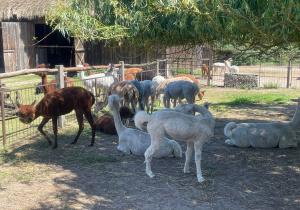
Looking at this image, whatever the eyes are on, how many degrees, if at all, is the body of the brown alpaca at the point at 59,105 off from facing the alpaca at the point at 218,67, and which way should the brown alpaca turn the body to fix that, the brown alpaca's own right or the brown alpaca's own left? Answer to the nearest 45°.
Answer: approximately 135° to the brown alpaca's own right

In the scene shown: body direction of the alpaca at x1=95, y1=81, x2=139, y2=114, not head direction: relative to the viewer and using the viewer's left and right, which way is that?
facing to the left of the viewer

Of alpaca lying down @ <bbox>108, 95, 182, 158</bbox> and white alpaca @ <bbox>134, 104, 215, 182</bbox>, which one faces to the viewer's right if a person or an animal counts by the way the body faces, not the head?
the white alpaca

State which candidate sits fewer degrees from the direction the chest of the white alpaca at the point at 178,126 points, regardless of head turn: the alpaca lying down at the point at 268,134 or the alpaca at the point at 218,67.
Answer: the alpaca lying down

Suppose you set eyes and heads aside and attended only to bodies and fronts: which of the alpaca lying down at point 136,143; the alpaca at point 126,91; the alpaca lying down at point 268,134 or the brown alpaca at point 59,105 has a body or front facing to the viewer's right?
the alpaca lying down at point 268,134

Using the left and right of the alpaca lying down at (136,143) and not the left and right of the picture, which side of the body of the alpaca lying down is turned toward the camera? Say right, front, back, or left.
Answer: left

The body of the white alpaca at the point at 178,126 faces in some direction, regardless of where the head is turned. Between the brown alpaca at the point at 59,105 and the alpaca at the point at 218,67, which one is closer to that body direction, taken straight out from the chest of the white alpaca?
the alpaca

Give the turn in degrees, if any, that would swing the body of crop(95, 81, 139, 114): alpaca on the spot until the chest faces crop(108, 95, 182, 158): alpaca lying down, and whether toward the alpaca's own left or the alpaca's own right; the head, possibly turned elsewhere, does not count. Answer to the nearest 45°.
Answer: approximately 90° to the alpaca's own left

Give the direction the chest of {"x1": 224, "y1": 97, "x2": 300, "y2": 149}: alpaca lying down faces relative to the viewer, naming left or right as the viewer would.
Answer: facing to the right of the viewer

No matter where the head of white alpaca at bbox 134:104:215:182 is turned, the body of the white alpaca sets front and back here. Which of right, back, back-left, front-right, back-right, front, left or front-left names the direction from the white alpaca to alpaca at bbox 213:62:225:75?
left

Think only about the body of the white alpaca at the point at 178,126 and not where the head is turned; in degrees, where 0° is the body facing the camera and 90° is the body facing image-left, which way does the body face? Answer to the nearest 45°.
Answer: approximately 270°

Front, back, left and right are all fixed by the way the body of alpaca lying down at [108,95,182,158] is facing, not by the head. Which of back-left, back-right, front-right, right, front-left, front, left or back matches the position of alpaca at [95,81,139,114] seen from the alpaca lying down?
right

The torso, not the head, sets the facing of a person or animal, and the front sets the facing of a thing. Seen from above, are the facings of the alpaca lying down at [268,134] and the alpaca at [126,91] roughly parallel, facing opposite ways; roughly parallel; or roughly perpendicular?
roughly parallel, facing opposite ways

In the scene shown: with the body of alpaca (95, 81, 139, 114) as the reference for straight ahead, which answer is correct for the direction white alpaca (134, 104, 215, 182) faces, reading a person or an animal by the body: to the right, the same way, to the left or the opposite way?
the opposite way

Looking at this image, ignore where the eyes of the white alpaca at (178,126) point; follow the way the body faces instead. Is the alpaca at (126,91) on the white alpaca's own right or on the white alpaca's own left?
on the white alpaca's own left

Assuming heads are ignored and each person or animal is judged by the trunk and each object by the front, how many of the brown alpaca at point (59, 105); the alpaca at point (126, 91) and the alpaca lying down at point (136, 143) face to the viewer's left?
3

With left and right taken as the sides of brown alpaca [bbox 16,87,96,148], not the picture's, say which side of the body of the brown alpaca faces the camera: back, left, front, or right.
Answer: left
